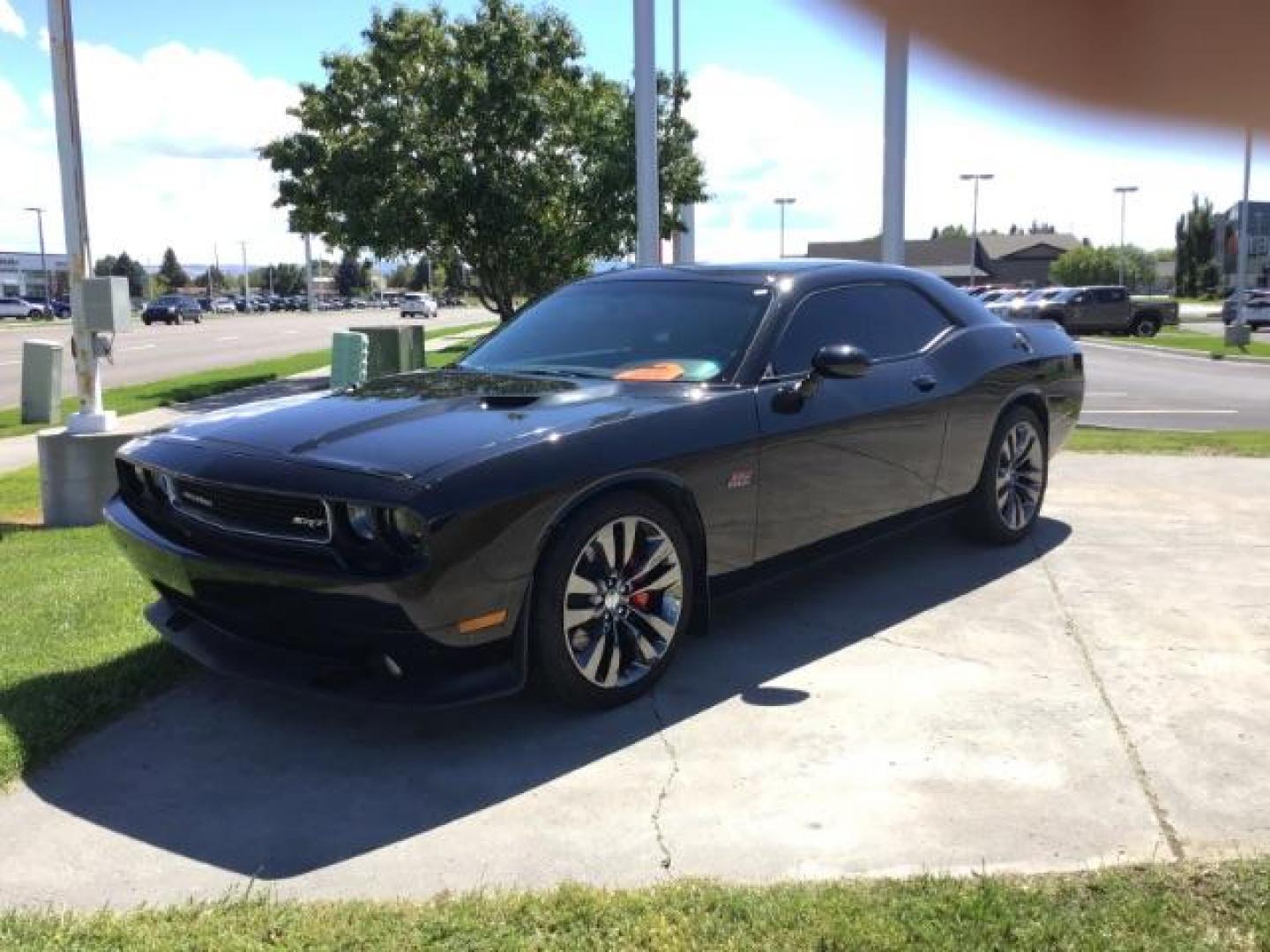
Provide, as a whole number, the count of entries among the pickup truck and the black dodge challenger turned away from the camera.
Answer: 0

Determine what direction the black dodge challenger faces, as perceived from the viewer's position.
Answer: facing the viewer and to the left of the viewer

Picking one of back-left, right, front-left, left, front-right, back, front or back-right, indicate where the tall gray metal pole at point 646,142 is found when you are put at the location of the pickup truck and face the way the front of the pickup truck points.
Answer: left

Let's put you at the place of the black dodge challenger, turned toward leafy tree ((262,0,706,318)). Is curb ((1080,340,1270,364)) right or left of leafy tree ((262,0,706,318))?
right

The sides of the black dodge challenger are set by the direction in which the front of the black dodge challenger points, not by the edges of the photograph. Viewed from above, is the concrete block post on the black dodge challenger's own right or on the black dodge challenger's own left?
on the black dodge challenger's own right

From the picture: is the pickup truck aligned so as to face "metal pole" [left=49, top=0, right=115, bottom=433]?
no

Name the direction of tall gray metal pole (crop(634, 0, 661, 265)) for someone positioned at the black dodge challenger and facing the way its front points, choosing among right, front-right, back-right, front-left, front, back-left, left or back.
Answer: back-right

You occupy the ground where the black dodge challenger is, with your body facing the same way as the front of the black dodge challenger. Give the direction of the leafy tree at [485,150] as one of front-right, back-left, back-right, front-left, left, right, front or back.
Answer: back-right

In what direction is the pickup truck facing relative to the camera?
to the viewer's left

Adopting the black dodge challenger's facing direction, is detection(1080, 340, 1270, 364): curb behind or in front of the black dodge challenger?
behind

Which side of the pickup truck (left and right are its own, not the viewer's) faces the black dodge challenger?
left
